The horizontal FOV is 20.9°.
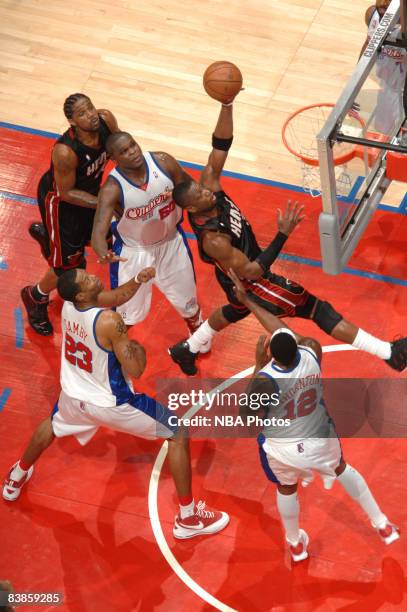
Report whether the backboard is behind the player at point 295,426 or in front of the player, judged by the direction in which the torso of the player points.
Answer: in front

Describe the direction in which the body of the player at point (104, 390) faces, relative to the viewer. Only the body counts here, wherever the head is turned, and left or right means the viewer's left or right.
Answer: facing away from the viewer and to the right of the viewer

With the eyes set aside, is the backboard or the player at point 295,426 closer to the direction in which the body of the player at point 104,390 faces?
the backboard

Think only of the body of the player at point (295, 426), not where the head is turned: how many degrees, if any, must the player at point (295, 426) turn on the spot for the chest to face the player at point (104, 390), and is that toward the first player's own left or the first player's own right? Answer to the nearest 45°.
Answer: approximately 45° to the first player's own left

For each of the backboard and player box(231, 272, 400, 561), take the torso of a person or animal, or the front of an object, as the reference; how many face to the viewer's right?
0

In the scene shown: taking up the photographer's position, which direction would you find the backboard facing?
facing away from the viewer and to the left of the viewer

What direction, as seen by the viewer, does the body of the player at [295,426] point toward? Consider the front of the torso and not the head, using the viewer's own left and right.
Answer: facing away from the viewer and to the left of the viewer

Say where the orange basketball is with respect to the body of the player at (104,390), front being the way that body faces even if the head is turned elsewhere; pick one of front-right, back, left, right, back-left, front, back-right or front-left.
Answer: front-left

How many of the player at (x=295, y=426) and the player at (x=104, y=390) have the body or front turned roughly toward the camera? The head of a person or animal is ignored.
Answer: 0

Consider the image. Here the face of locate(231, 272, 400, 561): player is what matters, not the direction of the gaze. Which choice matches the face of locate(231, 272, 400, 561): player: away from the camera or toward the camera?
away from the camera

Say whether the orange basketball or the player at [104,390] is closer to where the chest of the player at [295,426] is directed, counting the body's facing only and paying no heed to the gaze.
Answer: the orange basketball

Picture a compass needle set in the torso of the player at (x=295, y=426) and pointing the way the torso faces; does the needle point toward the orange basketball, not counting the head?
yes
